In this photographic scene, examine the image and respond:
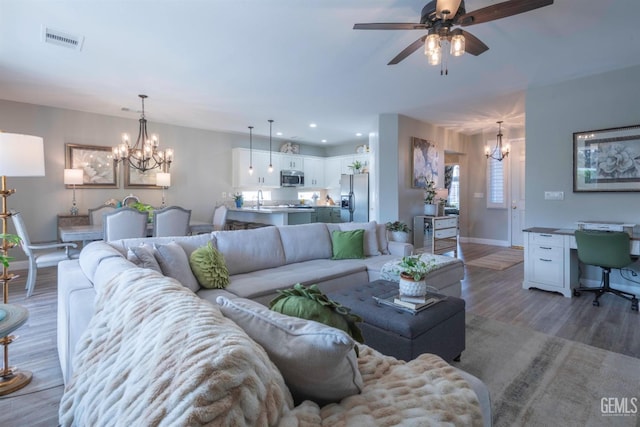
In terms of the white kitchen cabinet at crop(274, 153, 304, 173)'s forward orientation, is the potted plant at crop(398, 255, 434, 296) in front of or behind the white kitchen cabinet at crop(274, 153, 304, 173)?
in front

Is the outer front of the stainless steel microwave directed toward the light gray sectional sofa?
yes

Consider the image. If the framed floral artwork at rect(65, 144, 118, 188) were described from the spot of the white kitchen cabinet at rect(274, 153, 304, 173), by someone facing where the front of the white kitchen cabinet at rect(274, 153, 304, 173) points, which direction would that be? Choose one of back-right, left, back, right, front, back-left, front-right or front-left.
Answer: front-right

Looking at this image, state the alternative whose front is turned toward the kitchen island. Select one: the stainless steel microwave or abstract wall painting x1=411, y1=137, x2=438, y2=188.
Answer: the stainless steel microwave

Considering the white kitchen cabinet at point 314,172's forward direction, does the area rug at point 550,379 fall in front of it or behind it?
in front

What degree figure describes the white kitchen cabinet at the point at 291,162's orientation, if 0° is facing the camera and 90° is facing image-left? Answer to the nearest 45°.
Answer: approximately 0°

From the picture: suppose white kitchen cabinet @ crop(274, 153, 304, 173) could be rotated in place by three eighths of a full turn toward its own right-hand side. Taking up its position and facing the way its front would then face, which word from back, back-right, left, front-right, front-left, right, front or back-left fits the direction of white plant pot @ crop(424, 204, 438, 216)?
back

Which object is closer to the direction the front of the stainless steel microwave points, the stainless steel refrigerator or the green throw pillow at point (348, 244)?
the green throw pillow

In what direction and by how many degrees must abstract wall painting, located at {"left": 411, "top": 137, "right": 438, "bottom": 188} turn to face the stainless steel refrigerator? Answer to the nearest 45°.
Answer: approximately 180°

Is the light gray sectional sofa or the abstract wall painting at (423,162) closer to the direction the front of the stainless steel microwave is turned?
the light gray sectional sofa

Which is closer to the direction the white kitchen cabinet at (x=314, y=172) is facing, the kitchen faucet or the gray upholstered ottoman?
the gray upholstered ottoman

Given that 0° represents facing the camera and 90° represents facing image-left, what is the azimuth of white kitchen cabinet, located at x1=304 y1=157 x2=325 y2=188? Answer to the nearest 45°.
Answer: approximately 0°

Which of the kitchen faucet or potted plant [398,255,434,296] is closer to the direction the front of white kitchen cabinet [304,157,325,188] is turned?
the potted plant
